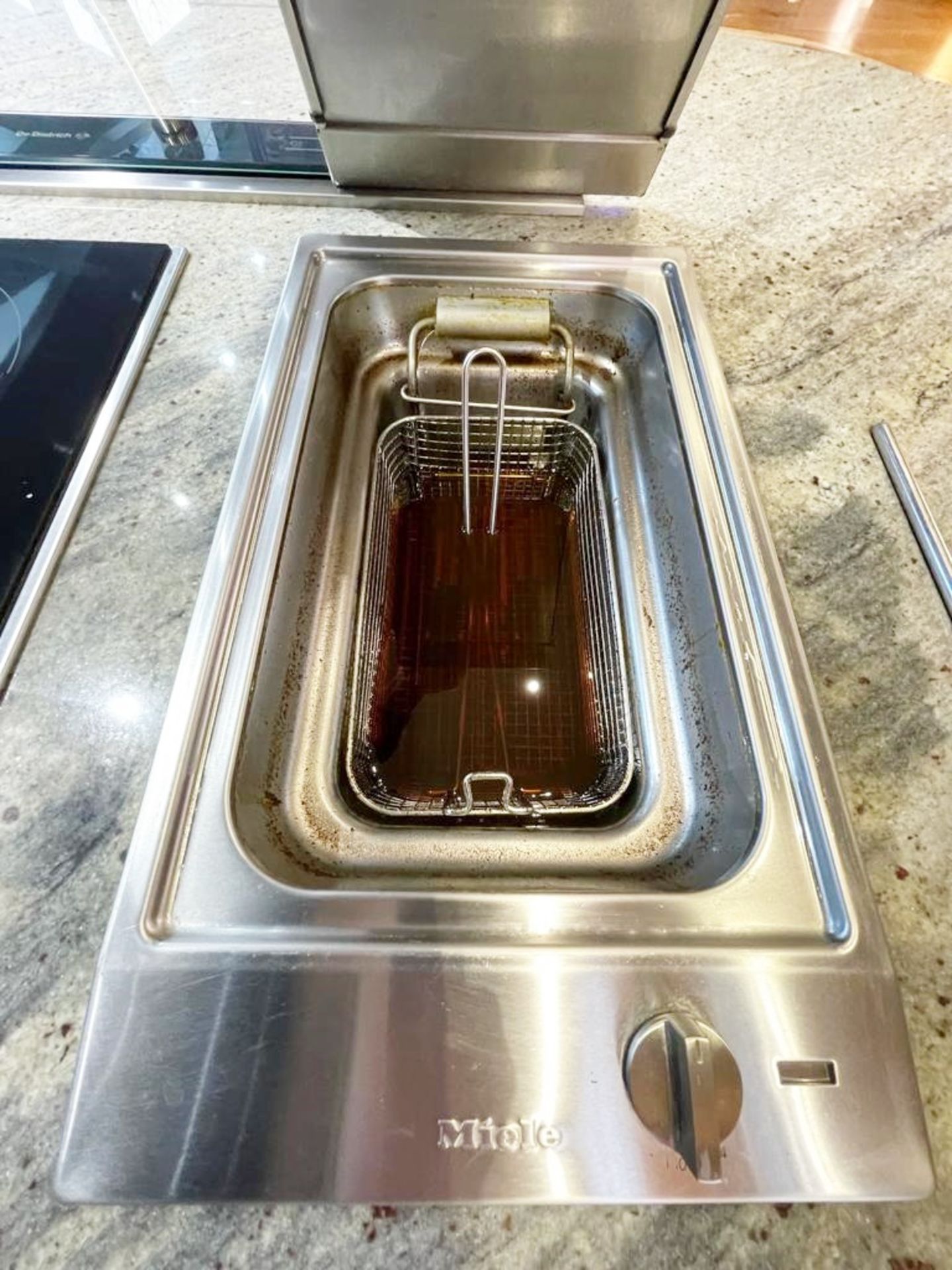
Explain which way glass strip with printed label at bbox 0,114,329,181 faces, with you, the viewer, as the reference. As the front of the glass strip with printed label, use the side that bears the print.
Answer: facing the viewer
